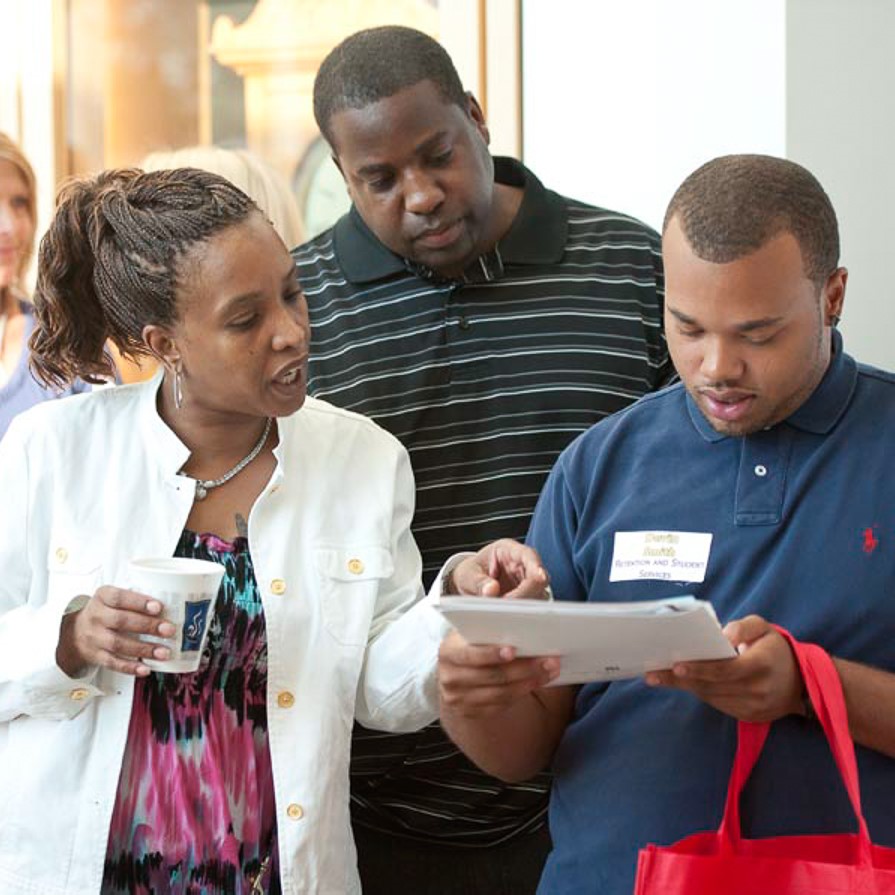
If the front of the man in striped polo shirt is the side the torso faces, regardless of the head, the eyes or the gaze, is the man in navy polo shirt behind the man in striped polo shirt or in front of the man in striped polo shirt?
in front

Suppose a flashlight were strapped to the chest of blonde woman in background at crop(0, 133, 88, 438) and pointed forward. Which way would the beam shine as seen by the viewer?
toward the camera

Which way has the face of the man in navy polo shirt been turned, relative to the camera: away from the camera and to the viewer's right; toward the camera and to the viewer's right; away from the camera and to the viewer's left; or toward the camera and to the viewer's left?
toward the camera and to the viewer's left

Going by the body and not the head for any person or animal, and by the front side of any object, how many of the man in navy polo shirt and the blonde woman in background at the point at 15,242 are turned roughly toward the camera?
2

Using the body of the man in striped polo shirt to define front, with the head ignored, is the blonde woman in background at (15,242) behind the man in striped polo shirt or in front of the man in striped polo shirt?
behind

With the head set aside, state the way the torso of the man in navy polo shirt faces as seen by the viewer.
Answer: toward the camera

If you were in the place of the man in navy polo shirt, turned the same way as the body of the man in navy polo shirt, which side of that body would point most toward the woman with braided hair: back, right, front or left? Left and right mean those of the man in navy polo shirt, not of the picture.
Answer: right

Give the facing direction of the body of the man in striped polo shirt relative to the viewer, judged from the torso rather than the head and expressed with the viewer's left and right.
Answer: facing the viewer

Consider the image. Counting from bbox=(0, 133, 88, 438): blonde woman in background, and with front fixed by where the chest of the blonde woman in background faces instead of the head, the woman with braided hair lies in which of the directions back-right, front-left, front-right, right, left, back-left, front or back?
front
